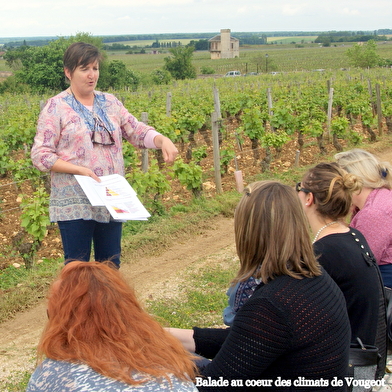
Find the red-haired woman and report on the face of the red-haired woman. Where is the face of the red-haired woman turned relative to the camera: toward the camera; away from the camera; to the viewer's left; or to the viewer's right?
away from the camera

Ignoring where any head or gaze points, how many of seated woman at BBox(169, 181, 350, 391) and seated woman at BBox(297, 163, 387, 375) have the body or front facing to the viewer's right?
0

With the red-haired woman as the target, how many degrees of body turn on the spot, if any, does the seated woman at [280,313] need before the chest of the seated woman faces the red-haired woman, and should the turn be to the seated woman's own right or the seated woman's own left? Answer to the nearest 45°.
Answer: approximately 90° to the seated woman's own left

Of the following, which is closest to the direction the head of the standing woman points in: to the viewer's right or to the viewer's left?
to the viewer's right

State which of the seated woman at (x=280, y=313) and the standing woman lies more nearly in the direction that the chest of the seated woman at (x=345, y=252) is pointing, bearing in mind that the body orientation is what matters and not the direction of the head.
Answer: the standing woman

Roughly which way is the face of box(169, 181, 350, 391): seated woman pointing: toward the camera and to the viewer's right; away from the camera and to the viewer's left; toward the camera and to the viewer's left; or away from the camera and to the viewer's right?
away from the camera and to the viewer's left

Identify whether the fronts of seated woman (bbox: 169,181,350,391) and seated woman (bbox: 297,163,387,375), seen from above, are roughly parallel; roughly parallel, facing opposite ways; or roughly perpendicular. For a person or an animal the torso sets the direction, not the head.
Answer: roughly parallel

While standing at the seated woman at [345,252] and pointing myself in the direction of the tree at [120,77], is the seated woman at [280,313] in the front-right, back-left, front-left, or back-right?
back-left

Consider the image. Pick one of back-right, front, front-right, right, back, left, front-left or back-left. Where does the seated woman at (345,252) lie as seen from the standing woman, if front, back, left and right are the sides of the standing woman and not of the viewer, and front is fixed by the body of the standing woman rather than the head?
front

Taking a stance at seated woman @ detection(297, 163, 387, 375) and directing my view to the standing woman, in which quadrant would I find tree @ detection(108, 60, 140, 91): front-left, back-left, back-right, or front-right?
front-right

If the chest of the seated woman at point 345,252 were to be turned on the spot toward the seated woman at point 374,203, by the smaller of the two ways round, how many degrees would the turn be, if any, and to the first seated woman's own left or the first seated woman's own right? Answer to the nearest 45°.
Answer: approximately 45° to the first seated woman's own right

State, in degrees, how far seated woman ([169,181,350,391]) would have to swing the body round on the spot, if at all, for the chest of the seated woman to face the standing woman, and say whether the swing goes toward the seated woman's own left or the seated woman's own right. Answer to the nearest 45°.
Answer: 0° — they already face them

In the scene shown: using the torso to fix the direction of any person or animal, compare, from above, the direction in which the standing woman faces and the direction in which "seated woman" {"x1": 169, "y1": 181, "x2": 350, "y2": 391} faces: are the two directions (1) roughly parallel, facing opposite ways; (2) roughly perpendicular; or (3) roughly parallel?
roughly parallel, facing opposite ways

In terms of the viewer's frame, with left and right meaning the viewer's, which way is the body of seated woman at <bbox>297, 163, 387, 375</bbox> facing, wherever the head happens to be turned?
facing away from the viewer and to the left of the viewer

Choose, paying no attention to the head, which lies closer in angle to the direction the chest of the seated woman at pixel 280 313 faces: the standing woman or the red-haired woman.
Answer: the standing woman

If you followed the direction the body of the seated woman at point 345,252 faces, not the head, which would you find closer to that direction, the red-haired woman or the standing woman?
the standing woman

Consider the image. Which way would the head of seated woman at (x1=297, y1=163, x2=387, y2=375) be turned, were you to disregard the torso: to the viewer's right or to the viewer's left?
to the viewer's left

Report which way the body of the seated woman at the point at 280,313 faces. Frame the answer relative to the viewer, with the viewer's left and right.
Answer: facing away from the viewer and to the left of the viewer

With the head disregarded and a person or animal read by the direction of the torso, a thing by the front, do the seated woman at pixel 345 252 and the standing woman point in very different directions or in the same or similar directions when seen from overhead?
very different directions

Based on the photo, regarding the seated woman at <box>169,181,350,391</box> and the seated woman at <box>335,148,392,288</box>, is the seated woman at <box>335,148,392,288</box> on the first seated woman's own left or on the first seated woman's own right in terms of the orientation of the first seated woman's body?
on the first seated woman's own right
